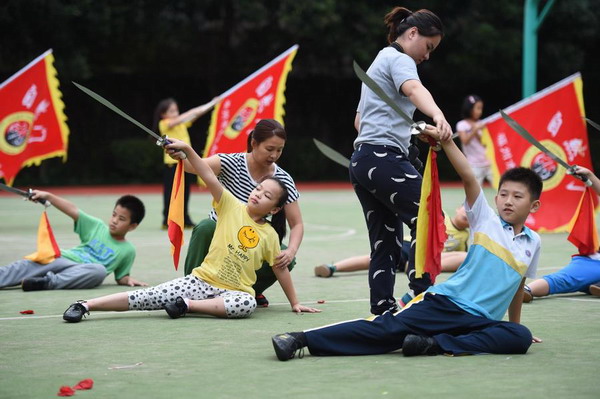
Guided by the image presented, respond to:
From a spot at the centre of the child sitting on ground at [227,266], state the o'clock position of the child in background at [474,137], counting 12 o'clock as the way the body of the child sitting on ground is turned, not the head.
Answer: The child in background is roughly at 7 o'clock from the child sitting on ground.

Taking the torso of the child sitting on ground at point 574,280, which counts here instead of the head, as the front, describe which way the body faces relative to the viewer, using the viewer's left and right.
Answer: facing the viewer and to the left of the viewer

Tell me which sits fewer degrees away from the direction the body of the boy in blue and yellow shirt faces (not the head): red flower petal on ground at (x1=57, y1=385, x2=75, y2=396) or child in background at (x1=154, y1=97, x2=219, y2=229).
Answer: the red flower petal on ground

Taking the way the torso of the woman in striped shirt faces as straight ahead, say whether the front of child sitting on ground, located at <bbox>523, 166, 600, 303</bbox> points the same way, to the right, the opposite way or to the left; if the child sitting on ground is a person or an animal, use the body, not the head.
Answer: to the right

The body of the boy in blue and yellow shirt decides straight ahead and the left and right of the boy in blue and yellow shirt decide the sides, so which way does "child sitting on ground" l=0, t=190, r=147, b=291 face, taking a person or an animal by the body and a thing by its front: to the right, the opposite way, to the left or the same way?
the same way

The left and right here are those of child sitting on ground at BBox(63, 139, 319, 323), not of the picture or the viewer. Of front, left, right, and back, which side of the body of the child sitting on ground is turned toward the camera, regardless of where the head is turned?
front

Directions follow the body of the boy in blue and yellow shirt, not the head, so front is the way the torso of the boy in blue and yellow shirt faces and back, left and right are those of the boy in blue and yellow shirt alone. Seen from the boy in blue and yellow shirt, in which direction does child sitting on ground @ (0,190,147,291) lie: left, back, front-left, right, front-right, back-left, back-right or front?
right

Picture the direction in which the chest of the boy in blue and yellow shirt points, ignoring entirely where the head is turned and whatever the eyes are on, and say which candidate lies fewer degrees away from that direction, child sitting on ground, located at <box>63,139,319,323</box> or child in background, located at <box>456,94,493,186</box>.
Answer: the child sitting on ground

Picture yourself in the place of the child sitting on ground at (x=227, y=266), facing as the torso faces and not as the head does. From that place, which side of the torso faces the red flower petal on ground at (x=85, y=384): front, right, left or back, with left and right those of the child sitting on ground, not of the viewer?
front

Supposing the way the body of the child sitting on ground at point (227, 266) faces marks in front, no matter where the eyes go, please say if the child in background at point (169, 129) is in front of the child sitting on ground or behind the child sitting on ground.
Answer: behind

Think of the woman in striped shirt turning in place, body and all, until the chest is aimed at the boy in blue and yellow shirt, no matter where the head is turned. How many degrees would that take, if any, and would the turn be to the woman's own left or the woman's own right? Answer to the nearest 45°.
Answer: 0° — they already face them

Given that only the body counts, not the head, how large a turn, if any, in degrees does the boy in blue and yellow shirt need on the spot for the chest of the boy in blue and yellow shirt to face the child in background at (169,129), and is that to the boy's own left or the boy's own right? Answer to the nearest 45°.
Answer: approximately 90° to the boy's own right

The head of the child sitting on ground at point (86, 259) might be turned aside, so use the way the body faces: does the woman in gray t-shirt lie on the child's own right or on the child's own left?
on the child's own left
